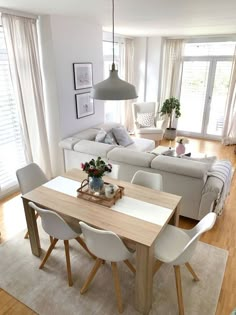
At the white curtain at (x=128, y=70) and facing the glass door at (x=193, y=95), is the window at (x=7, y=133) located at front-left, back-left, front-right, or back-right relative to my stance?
back-right

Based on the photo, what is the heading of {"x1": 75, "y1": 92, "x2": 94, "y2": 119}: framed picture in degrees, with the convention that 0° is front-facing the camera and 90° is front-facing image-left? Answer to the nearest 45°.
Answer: approximately 315°

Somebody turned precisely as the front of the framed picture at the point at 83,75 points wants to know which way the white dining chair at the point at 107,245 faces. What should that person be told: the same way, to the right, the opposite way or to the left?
to the left

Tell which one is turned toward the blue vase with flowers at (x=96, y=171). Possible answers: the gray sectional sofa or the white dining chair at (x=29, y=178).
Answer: the white dining chair

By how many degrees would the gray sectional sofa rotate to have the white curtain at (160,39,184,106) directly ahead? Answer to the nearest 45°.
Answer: approximately 45° to its left

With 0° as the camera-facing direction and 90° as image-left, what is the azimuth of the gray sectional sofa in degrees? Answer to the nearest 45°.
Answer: approximately 225°

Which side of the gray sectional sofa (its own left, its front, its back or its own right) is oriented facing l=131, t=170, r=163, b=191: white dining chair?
back

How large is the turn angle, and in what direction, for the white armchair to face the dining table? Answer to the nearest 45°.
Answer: approximately 45° to its right

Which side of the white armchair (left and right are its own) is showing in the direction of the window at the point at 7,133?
right

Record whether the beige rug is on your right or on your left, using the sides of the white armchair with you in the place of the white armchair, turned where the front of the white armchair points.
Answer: on your right

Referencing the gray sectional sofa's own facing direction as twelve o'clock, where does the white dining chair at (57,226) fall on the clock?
The white dining chair is roughly at 6 o'clock from the gray sectional sofa.

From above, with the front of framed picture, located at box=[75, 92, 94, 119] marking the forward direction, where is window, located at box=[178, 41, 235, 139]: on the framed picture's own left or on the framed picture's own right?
on the framed picture's own left

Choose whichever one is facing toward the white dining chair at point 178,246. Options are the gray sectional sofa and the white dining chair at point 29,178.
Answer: the white dining chair at point 29,178

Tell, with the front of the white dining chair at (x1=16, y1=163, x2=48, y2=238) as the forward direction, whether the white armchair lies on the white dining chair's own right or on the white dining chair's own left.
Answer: on the white dining chair's own left

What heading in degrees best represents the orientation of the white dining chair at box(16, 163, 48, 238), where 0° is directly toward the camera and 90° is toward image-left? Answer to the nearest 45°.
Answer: approximately 315°

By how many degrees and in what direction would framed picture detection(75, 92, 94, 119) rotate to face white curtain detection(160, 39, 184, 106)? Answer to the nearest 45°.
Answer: approximately 90° to its left
